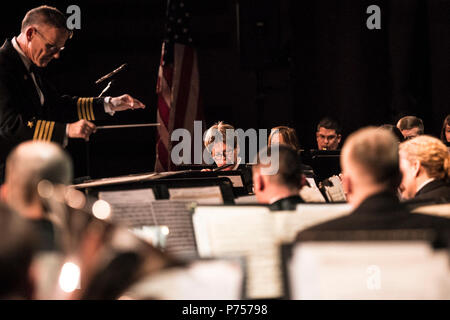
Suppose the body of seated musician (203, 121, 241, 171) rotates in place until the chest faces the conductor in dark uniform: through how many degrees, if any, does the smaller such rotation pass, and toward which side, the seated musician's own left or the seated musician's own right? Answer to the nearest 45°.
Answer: approximately 45° to the seated musician's own right

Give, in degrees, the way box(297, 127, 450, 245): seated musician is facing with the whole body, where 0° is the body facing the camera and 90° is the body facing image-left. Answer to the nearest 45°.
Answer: approximately 135°

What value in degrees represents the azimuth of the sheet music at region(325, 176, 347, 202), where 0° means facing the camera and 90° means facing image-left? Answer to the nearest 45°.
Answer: approximately 0°

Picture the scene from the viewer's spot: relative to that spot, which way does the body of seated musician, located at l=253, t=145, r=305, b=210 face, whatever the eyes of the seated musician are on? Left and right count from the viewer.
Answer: facing away from the viewer and to the left of the viewer

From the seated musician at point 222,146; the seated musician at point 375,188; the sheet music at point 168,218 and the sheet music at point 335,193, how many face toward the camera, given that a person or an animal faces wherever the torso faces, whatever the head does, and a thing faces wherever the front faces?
3

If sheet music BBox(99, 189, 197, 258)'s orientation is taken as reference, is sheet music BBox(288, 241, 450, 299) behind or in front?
in front

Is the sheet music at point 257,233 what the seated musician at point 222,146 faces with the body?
yes

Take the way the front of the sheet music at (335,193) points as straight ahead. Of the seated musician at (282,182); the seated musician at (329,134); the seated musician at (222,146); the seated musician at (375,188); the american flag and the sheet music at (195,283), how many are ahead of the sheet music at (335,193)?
3

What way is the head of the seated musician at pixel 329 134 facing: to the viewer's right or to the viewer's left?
to the viewer's left

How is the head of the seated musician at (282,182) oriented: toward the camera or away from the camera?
away from the camera

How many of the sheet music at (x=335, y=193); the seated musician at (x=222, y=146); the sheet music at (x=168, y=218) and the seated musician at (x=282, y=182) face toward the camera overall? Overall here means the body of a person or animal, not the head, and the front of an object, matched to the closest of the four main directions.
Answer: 3
